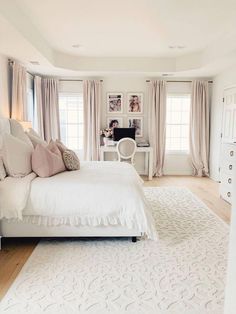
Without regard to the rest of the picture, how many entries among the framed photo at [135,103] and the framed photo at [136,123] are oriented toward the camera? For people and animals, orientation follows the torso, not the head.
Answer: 2

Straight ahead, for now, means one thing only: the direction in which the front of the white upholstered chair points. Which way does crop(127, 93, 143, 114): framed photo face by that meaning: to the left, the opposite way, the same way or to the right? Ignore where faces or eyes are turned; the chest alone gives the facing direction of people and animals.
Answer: the opposite way

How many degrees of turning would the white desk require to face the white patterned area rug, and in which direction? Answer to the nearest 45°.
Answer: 0° — it already faces it

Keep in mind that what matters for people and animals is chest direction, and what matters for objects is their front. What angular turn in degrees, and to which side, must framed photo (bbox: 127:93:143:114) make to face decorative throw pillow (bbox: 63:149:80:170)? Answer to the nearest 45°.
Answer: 0° — it already faces it

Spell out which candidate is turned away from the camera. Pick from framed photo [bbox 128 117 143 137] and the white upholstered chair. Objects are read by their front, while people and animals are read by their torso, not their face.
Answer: the white upholstered chair

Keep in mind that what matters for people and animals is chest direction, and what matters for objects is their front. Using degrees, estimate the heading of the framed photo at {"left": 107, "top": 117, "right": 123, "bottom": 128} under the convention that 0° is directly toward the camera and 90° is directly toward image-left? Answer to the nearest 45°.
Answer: approximately 0°

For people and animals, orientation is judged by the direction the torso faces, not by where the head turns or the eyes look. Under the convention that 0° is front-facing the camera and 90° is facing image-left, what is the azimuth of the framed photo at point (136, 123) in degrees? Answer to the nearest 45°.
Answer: approximately 0°

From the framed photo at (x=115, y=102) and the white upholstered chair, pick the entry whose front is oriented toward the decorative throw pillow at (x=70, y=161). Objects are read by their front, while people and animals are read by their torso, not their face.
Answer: the framed photo

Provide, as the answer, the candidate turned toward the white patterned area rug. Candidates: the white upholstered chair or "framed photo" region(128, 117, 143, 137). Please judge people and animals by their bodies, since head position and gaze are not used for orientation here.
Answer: the framed photo
